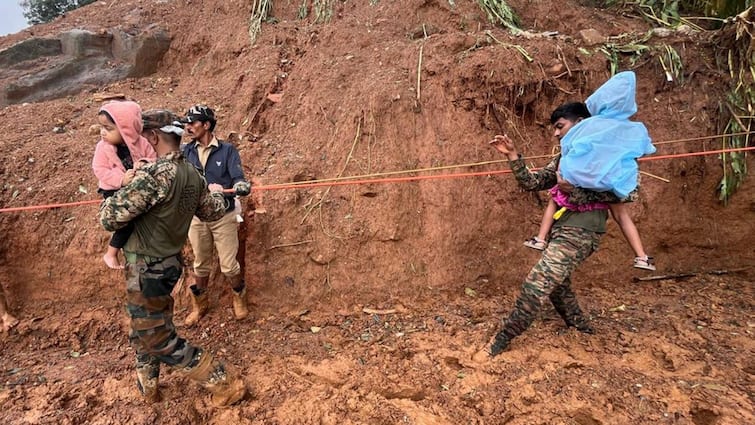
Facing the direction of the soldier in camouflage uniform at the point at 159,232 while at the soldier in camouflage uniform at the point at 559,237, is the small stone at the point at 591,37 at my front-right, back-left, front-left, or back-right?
back-right

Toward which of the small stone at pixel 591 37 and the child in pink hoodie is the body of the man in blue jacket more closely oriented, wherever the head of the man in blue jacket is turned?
the child in pink hoodie

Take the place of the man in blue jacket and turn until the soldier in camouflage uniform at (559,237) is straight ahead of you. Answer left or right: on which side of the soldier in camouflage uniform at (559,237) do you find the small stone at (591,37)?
left

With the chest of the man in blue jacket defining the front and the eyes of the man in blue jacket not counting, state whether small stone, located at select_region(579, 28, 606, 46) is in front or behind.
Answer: behind

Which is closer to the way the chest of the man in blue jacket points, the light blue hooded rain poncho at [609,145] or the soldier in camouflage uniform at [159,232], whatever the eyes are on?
the soldier in camouflage uniform

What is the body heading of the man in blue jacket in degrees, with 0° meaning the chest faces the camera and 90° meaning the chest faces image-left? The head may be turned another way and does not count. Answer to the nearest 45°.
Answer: approximately 45°

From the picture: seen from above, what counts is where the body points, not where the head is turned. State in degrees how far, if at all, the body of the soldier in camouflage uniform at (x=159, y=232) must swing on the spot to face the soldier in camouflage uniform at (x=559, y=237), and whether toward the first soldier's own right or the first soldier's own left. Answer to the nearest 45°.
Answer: approximately 135° to the first soldier's own right

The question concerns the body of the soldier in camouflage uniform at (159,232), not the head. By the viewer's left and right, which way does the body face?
facing away from the viewer and to the left of the viewer

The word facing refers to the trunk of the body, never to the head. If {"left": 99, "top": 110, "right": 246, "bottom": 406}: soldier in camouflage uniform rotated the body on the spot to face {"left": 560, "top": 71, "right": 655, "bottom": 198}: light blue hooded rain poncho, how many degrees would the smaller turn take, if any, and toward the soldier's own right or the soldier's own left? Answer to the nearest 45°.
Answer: approximately 135° to the soldier's own right

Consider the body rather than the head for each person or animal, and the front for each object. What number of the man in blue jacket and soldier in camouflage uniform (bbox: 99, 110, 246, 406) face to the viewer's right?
0

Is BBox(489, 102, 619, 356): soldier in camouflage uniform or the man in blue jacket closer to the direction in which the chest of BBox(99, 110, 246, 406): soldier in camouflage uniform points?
the man in blue jacket
